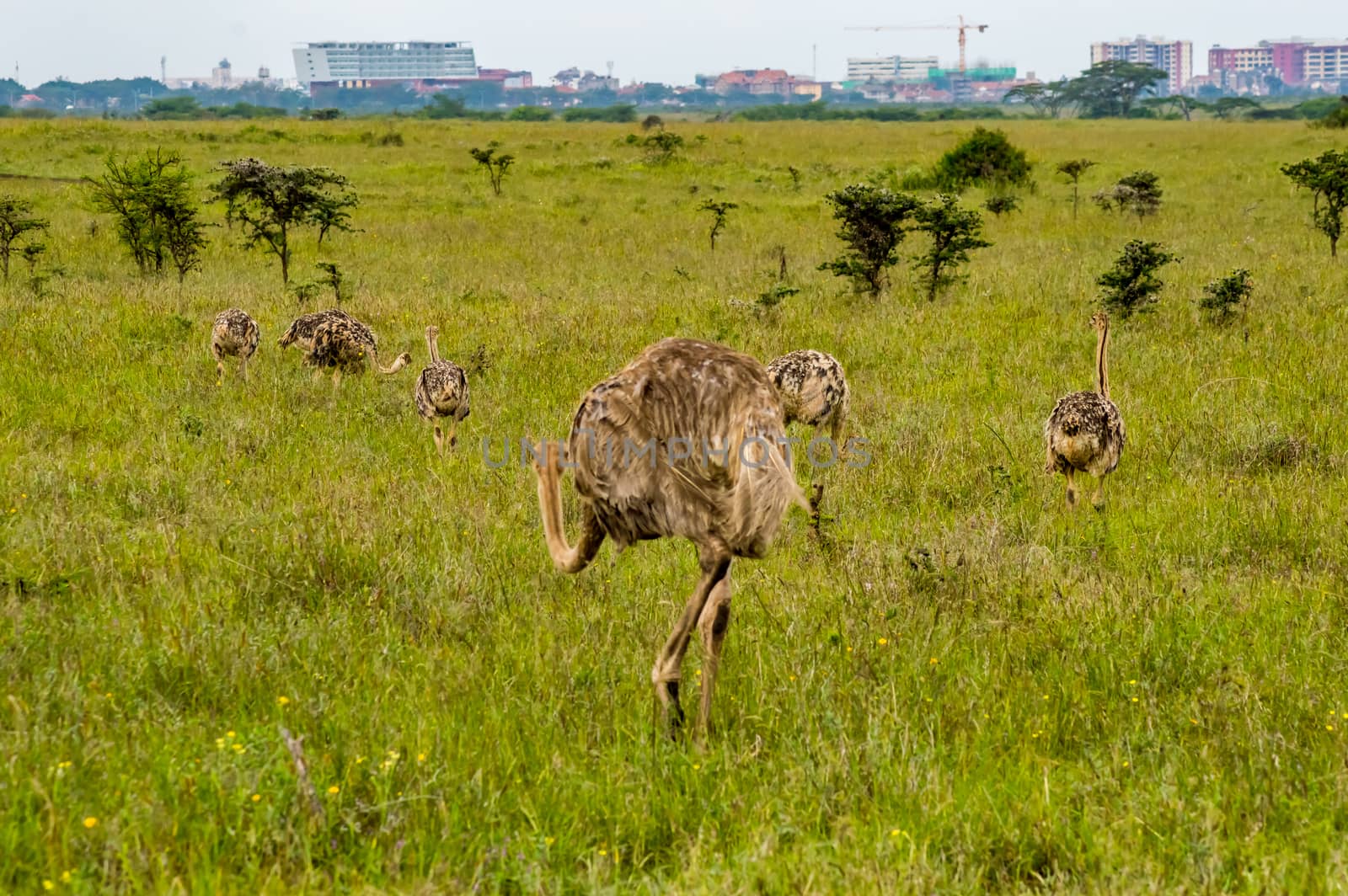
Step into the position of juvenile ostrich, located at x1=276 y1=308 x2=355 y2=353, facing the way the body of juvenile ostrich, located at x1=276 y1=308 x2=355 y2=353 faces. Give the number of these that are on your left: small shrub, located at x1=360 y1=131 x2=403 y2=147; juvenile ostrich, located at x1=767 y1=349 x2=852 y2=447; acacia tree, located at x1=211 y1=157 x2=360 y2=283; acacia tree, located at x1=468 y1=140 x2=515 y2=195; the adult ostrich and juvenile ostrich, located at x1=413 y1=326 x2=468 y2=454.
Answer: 3

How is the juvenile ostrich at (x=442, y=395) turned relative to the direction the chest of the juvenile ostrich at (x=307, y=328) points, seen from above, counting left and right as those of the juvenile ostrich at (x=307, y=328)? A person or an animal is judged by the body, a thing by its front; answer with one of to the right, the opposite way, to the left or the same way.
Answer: to the left

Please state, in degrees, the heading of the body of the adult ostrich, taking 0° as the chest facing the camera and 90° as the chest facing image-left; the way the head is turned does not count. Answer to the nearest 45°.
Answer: approximately 90°

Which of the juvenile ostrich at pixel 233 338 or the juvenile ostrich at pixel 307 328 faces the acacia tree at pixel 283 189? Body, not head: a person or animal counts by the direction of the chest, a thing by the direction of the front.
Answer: the juvenile ostrich at pixel 233 338

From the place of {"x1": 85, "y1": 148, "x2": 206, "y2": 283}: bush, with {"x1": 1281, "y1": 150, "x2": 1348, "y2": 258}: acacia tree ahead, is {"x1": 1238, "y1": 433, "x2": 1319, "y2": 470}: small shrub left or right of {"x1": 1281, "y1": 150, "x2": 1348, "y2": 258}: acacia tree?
right

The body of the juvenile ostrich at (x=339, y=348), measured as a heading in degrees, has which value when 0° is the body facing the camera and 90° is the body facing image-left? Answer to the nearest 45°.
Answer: approximately 270°

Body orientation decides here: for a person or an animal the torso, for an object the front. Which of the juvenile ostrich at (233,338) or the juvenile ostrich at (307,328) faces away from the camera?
the juvenile ostrich at (233,338)

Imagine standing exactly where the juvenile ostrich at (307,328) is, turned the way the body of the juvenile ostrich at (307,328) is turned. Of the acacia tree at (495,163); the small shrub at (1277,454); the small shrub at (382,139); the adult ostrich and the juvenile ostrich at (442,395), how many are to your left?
2

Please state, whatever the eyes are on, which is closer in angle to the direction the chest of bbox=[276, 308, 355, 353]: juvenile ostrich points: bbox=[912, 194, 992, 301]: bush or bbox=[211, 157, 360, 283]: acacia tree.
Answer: the bush

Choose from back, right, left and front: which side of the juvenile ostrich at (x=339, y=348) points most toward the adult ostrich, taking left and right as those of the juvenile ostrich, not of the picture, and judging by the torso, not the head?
right

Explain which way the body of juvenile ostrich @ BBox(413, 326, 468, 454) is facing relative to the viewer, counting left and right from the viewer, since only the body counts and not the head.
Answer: facing away from the viewer

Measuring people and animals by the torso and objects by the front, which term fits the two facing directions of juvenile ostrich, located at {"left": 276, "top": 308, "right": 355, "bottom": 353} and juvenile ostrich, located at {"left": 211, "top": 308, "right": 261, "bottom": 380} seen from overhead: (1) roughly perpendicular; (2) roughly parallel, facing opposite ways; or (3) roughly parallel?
roughly perpendicular
